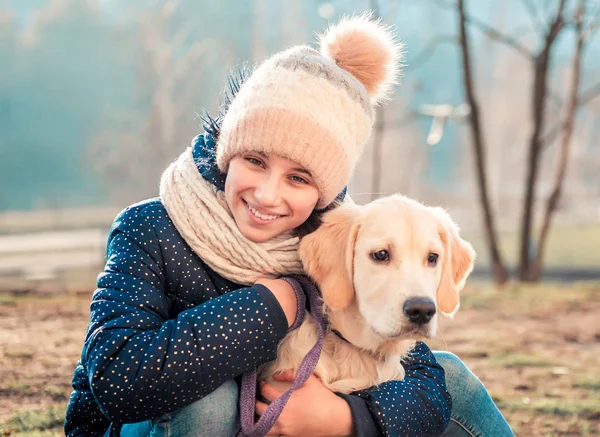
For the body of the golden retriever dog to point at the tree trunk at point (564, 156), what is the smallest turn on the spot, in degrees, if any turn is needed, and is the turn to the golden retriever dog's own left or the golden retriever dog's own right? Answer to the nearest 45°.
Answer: approximately 135° to the golden retriever dog's own left

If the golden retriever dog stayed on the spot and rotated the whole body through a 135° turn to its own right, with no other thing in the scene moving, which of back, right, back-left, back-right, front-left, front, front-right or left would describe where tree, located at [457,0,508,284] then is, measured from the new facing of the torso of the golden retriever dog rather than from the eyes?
right

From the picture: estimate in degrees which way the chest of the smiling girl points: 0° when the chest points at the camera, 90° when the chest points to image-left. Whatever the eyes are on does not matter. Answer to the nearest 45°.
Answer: approximately 315°

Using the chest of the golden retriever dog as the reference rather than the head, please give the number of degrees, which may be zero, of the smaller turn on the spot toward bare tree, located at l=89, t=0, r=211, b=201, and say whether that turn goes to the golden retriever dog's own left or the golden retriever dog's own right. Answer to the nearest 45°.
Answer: approximately 135° to the golden retriever dog's own left

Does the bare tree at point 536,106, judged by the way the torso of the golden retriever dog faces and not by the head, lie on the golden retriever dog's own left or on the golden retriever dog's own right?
on the golden retriever dog's own left

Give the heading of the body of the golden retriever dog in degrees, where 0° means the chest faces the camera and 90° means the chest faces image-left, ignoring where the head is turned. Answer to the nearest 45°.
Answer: approximately 315°

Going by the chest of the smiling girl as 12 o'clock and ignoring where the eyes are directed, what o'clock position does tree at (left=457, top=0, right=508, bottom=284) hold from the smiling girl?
The tree is roughly at 8 o'clock from the smiling girl.

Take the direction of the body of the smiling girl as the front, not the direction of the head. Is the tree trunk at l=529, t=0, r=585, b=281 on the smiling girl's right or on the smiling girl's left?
on the smiling girl's left

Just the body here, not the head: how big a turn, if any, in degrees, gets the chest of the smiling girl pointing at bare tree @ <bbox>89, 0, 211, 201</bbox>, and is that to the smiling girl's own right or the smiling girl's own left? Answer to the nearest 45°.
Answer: approximately 135° to the smiling girl's own left
